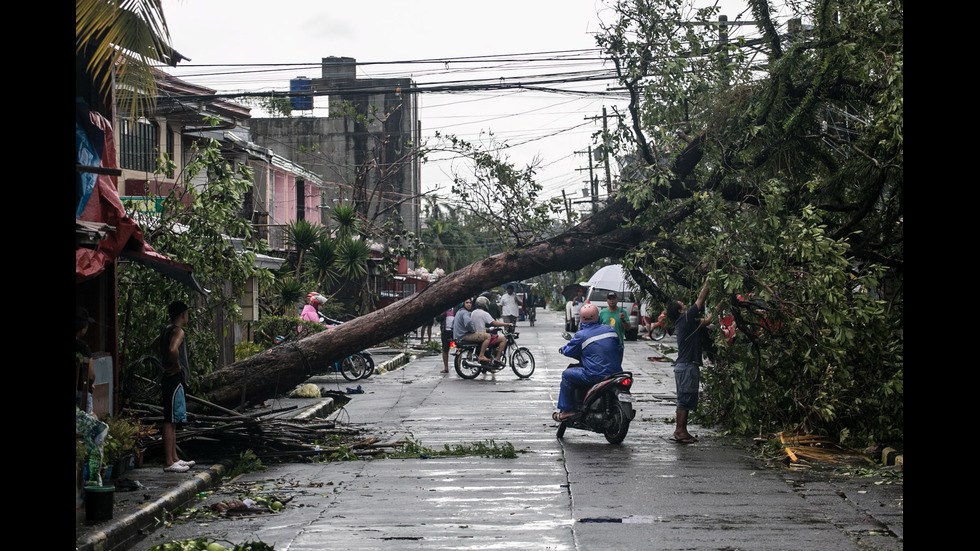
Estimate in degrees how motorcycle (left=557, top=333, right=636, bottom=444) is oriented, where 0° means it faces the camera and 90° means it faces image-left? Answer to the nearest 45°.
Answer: approximately 135°

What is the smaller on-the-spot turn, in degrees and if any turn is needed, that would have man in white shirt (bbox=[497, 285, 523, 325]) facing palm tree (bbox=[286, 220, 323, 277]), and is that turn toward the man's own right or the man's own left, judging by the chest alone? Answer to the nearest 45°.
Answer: approximately 90° to the man's own right

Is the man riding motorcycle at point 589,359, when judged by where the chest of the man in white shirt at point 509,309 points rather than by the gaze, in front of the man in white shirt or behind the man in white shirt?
in front

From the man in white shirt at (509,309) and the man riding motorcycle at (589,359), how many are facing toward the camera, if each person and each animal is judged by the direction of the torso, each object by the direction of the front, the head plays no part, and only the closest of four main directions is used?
1

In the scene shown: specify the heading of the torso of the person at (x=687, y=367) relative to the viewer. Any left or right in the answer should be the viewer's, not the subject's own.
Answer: facing to the right of the viewer

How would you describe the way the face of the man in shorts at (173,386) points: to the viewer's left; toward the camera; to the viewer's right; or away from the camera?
to the viewer's right

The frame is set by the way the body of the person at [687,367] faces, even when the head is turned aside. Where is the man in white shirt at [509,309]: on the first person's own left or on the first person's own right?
on the first person's own left

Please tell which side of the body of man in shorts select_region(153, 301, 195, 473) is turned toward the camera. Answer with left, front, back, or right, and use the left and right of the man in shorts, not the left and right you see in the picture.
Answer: right

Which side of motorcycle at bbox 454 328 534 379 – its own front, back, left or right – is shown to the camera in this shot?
right

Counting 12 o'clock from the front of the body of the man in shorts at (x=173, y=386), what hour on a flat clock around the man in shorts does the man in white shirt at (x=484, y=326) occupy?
The man in white shirt is roughly at 10 o'clock from the man in shorts.
